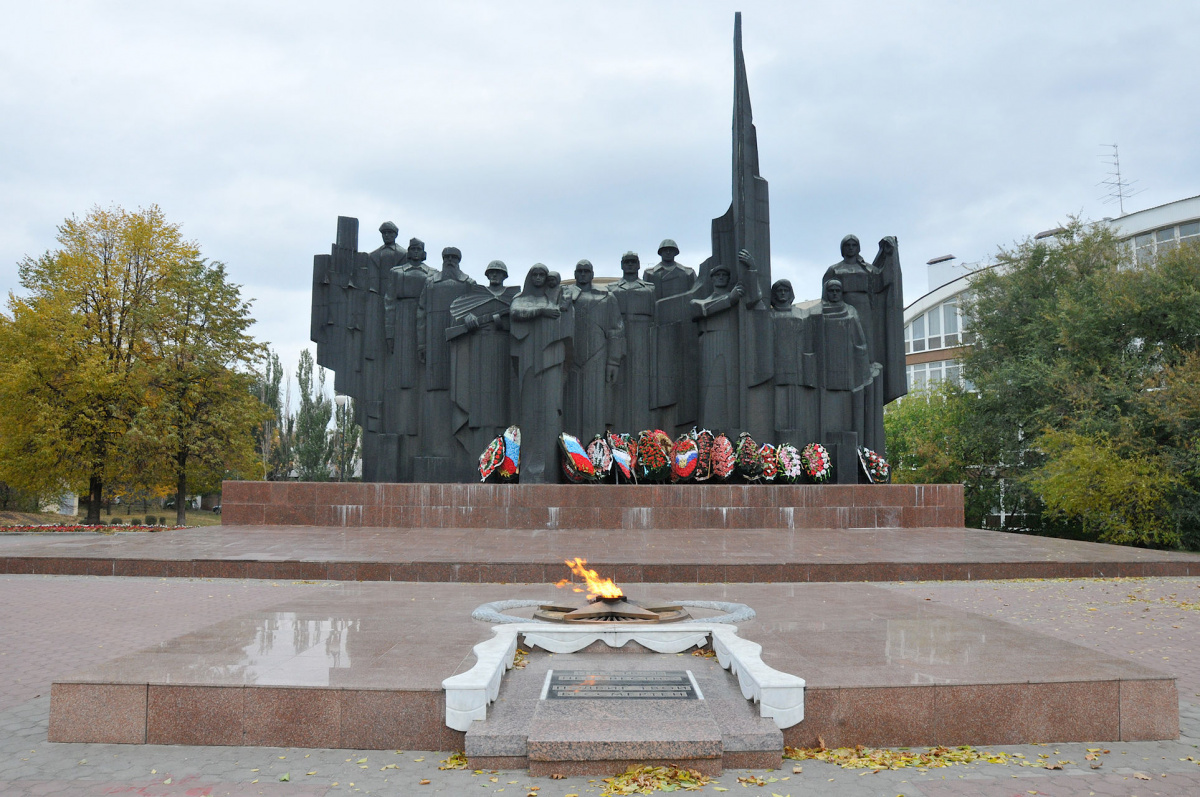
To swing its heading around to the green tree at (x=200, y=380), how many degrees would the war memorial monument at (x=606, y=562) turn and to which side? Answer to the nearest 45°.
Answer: approximately 135° to its right

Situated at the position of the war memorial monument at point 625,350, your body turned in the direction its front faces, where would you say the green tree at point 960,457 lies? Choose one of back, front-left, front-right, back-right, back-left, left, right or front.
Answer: back-left

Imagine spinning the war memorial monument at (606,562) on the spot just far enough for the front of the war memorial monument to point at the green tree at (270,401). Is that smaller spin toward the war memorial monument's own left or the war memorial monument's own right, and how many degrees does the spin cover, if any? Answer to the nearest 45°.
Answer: approximately 135° to the war memorial monument's own right

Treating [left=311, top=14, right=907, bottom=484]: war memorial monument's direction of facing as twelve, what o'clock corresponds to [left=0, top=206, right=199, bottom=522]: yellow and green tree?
The yellow and green tree is roughly at 4 o'clock from the war memorial monument.

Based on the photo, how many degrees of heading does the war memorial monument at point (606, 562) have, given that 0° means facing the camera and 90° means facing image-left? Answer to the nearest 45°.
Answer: approximately 0°

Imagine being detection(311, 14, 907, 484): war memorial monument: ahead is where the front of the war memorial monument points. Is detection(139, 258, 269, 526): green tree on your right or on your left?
on your right

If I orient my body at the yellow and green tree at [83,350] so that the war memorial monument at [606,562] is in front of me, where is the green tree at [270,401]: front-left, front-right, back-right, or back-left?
back-left

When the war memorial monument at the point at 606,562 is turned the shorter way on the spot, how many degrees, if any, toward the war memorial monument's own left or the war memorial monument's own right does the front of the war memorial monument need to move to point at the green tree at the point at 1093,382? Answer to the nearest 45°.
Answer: approximately 135° to the war memorial monument's own left

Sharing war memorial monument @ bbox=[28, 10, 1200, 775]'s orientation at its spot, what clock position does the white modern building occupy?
The white modern building is roughly at 7 o'clock from the war memorial monument.

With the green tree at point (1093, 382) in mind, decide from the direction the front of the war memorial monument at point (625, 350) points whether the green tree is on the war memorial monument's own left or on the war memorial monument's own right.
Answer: on the war memorial monument's own left
